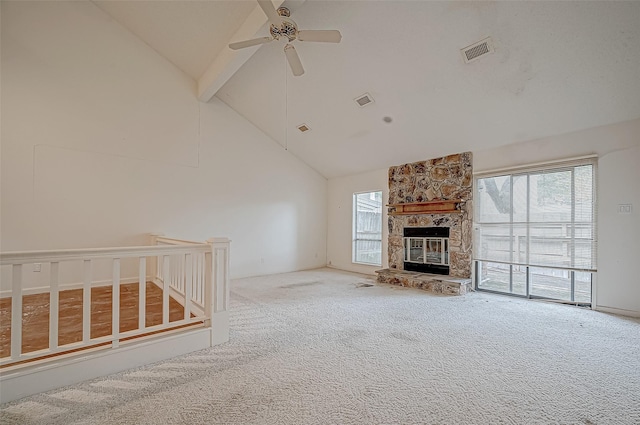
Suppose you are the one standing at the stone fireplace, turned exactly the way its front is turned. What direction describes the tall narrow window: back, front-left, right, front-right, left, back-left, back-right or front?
right

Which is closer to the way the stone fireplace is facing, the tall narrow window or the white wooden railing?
the white wooden railing

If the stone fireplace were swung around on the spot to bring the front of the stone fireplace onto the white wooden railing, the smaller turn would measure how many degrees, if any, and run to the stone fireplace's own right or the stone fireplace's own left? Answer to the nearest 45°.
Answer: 0° — it already faces it

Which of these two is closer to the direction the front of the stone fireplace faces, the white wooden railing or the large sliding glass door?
the white wooden railing

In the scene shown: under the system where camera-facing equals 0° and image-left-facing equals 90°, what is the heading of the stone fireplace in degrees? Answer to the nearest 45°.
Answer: approximately 45°

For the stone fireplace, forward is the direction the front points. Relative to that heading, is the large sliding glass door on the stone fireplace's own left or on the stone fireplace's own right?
on the stone fireplace's own left
